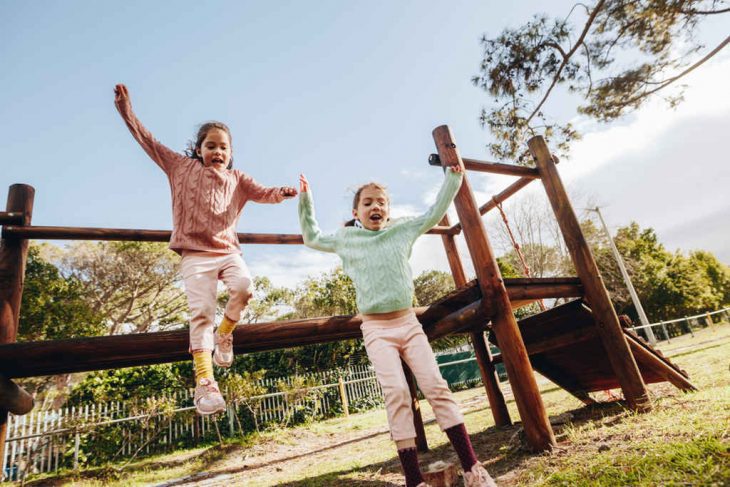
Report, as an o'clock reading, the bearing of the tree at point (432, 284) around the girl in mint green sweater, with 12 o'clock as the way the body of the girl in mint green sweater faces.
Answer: The tree is roughly at 6 o'clock from the girl in mint green sweater.

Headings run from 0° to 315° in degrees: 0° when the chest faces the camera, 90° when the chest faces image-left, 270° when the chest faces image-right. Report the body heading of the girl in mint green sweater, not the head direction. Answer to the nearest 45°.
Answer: approximately 0°

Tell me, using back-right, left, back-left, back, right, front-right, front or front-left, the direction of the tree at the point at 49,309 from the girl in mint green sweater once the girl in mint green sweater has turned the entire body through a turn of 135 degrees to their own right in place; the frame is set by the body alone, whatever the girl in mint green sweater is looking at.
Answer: front

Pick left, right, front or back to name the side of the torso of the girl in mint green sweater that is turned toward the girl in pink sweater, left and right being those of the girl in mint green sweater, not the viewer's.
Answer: right

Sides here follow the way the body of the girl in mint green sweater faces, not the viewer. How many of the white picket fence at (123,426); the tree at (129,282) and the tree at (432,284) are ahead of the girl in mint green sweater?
0

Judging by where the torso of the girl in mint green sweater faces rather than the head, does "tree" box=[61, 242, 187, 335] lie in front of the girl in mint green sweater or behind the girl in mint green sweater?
behind
